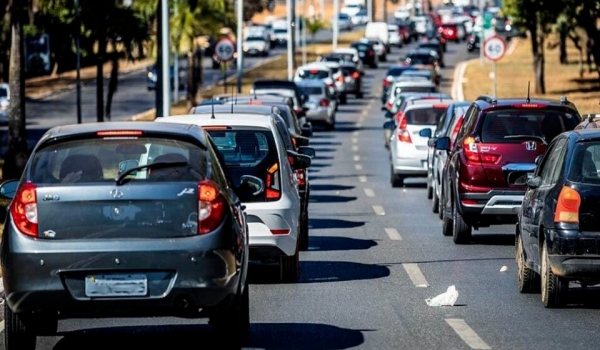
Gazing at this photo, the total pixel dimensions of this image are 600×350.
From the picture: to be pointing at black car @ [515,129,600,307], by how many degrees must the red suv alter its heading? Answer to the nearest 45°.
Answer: approximately 180°

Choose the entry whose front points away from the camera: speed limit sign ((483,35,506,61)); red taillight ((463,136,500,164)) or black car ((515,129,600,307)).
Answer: the black car

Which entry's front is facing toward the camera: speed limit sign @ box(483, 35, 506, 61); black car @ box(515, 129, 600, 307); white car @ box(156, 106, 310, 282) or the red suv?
the speed limit sign

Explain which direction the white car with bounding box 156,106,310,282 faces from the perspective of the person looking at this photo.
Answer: facing away from the viewer

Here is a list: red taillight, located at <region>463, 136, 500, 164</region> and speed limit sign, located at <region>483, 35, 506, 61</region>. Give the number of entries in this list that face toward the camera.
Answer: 2

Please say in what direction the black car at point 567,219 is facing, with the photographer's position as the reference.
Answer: facing away from the viewer

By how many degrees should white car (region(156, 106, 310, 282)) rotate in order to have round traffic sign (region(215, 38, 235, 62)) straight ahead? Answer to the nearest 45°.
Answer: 0° — it already faces it

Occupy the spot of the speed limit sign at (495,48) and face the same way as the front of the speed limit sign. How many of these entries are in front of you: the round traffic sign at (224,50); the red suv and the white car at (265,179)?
2

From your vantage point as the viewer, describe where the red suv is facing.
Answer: facing away from the viewer

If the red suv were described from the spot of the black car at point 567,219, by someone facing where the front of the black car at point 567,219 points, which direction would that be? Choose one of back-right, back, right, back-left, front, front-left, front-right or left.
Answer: front

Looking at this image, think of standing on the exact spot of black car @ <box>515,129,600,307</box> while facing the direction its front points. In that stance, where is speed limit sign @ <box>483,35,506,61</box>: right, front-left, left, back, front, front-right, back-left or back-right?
front

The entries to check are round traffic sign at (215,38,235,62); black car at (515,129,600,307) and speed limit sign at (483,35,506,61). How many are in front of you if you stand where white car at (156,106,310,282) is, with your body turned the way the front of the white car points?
2

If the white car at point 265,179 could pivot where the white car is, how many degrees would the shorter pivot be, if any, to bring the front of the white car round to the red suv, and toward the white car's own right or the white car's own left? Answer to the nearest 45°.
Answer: approximately 45° to the white car's own right

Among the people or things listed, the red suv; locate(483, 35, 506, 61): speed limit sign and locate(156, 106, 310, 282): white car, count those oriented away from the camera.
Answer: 2
